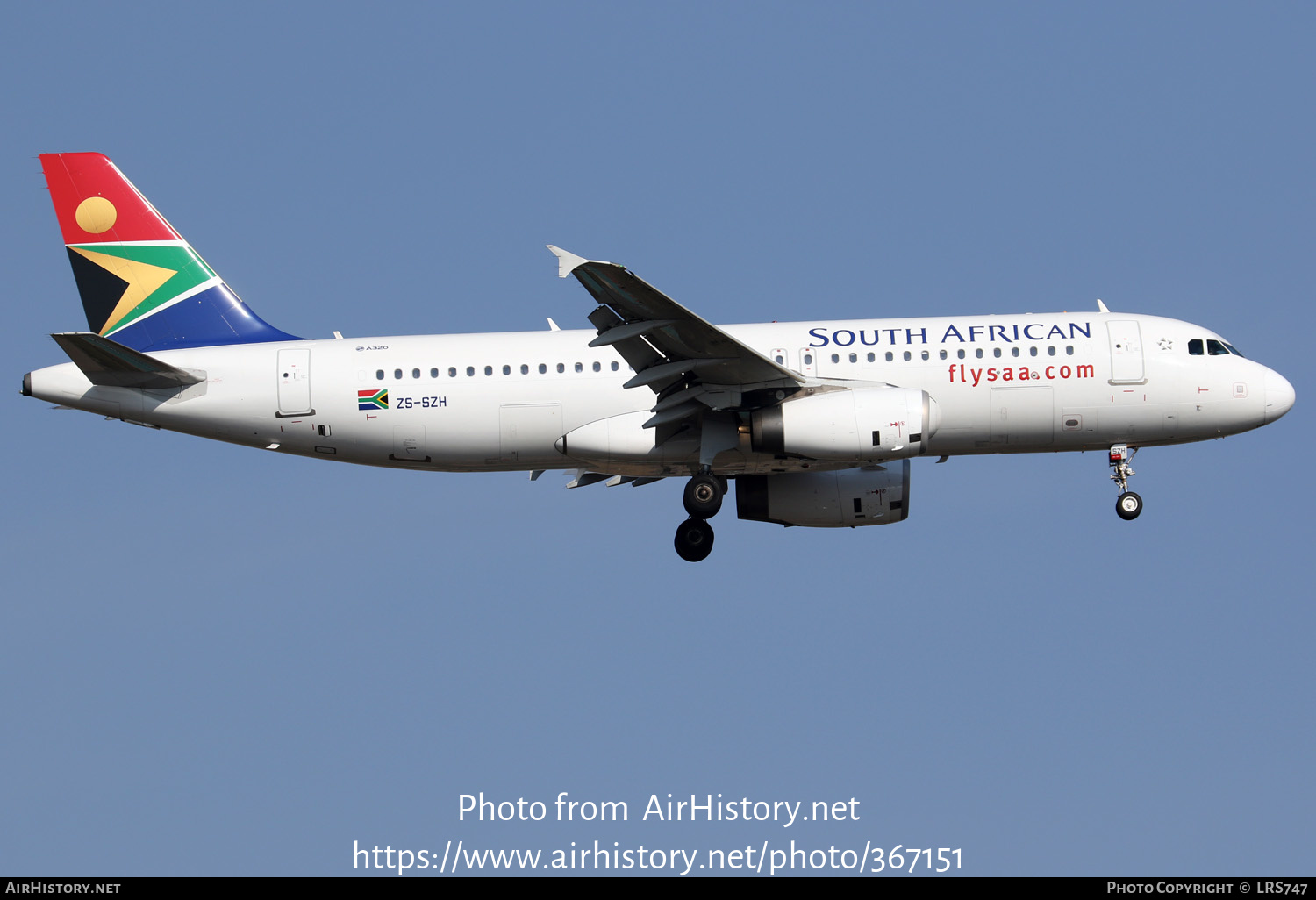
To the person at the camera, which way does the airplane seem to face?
facing to the right of the viewer
